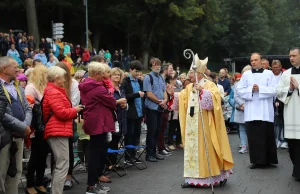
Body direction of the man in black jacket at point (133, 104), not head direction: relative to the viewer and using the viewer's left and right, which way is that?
facing the viewer and to the right of the viewer

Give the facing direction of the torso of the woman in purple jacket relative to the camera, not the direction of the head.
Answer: to the viewer's right

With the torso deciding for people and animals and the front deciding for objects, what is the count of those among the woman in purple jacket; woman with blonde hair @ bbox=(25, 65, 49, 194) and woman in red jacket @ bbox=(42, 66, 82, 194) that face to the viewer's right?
3

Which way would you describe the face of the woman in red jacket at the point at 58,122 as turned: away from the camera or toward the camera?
away from the camera

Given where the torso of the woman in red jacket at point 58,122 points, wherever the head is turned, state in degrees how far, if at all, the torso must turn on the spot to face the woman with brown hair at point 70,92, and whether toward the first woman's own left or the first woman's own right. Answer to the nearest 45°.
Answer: approximately 90° to the first woman's own left

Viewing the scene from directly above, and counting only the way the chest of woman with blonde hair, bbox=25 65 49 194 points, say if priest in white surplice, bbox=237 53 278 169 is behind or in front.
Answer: in front

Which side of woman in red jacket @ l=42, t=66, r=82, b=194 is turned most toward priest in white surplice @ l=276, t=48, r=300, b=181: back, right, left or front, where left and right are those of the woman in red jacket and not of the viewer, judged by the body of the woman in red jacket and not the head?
front

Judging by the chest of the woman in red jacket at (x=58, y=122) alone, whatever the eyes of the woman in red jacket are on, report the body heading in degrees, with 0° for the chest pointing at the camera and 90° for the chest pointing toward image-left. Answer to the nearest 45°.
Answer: approximately 270°

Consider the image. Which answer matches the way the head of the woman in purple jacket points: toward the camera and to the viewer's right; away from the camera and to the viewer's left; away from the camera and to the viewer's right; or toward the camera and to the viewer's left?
away from the camera and to the viewer's right

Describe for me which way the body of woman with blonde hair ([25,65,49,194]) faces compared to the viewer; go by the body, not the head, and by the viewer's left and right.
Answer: facing to the right of the viewer

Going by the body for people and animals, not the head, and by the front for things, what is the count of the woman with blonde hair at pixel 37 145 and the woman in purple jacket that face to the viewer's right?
2

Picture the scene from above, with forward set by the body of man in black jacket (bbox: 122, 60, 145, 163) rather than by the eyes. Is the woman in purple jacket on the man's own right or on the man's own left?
on the man's own right

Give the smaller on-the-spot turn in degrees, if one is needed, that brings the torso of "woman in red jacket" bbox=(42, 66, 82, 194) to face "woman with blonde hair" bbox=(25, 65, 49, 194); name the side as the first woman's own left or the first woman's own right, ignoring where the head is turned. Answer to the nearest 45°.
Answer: approximately 135° to the first woman's own left

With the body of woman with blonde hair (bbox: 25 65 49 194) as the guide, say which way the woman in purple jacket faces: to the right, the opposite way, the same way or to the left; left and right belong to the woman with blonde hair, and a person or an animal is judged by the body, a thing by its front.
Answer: the same way
